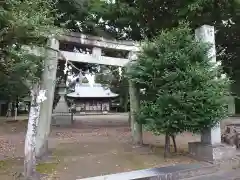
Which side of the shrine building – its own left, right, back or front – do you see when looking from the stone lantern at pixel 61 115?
front

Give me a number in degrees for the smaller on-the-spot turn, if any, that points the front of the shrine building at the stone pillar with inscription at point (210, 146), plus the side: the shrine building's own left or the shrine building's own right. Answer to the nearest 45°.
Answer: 0° — it already faces it

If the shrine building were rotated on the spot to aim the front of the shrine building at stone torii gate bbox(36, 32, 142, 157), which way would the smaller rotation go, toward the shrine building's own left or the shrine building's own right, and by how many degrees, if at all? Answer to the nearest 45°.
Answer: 0° — it already faces it

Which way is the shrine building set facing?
toward the camera
